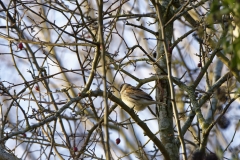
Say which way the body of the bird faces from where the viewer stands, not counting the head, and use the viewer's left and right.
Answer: facing to the left of the viewer
